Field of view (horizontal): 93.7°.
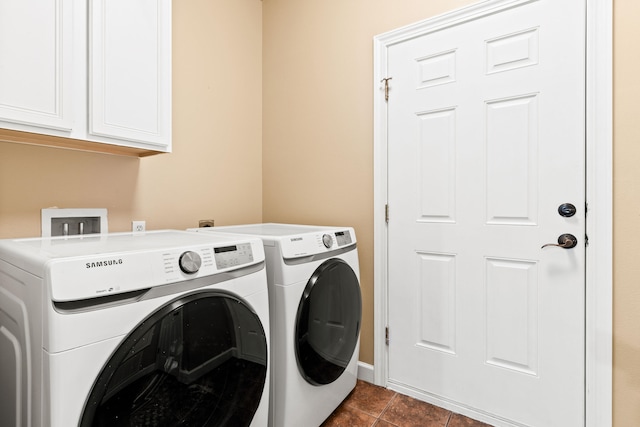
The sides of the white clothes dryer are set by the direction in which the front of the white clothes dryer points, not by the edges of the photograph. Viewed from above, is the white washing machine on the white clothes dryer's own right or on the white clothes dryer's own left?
on the white clothes dryer's own right

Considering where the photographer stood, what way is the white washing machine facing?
facing the viewer and to the right of the viewer

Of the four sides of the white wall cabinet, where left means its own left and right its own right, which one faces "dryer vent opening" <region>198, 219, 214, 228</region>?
left

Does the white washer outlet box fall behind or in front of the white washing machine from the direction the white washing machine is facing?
behind

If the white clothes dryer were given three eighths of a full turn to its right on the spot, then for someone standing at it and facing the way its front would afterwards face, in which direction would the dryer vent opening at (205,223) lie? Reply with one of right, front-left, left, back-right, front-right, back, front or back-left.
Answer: front-right

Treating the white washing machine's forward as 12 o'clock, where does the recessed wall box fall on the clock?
The recessed wall box is roughly at 7 o'clock from the white washing machine.
